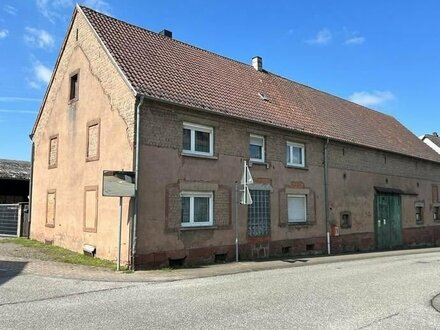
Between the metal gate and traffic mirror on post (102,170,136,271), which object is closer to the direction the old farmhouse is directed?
the traffic mirror on post

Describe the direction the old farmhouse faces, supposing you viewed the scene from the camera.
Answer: facing the viewer and to the right of the viewer

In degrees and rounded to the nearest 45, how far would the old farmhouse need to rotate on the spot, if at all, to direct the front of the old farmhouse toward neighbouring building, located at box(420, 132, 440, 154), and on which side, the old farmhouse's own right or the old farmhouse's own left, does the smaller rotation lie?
approximately 90° to the old farmhouse's own left

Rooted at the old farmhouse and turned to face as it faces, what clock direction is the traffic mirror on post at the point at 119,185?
The traffic mirror on post is roughly at 2 o'clock from the old farmhouse.

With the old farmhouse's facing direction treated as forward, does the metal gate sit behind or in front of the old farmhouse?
behind
